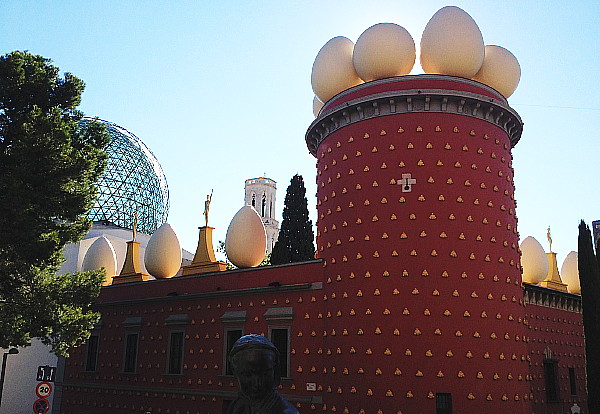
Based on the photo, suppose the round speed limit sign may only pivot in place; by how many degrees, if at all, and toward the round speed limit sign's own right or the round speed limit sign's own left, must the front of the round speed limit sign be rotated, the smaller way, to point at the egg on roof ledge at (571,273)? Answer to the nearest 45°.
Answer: approximately 90° to the round speed limit sign's own left

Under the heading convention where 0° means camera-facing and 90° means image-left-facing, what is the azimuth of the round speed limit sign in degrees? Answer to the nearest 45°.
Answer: approximately 0°

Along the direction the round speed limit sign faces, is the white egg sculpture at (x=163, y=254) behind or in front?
behind

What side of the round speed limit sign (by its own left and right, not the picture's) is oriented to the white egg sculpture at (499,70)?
left

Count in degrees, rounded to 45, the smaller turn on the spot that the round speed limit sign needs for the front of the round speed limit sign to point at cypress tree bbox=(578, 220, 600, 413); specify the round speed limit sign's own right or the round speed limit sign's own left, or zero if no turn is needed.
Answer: approximately 90° to the round speed limit sign's own left
